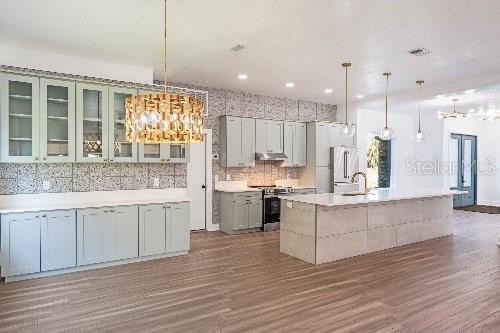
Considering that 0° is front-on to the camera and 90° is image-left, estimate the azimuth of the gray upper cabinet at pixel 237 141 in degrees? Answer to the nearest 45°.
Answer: approximately 315°

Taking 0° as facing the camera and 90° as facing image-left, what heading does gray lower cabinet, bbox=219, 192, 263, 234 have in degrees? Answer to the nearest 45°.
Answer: approximately 315°

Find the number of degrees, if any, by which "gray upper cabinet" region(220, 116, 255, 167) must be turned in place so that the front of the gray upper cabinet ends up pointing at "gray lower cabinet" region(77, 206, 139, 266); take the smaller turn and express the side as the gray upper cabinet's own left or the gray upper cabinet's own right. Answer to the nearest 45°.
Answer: approximately 90° to the gray upper cabinet's own right

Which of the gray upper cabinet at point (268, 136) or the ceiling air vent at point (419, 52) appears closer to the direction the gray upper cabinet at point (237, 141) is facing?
the ceiling air vent

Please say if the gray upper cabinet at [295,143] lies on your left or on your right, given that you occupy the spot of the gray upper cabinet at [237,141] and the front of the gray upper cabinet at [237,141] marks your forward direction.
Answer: on your left

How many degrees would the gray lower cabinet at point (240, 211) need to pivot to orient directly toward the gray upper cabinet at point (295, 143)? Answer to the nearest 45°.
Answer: approximately 90° to its left
